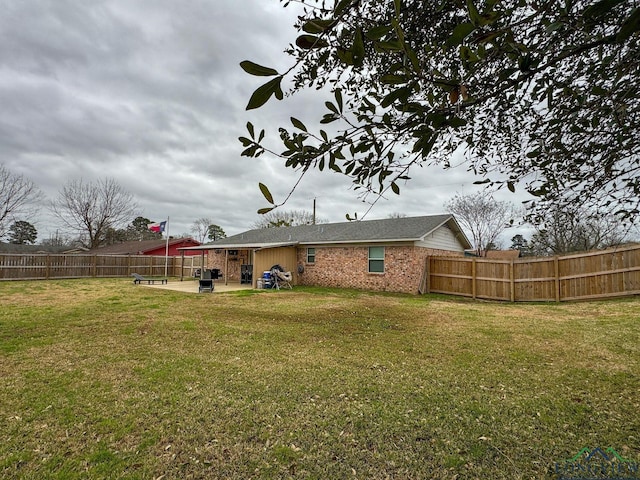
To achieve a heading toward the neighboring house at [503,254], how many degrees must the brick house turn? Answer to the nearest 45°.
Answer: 0° — it already faces it

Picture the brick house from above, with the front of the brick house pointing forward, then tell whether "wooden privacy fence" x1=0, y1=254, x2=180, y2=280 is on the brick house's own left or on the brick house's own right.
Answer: on the brick house's own left

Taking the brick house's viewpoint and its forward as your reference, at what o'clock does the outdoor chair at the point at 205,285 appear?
The outdoor chair is roughly at 7 o'clock from the brick house.

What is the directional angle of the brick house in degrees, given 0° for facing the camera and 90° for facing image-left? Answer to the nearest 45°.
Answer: approximately 225°

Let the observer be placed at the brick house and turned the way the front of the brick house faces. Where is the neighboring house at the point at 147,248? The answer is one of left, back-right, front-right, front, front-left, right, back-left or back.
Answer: left

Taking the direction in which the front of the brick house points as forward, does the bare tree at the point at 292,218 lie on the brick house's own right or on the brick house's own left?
on the brick house's own left

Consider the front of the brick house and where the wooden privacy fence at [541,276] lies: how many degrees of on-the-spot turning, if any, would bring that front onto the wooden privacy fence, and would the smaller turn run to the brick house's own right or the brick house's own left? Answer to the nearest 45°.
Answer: approximately 90° to the brick house's own right
